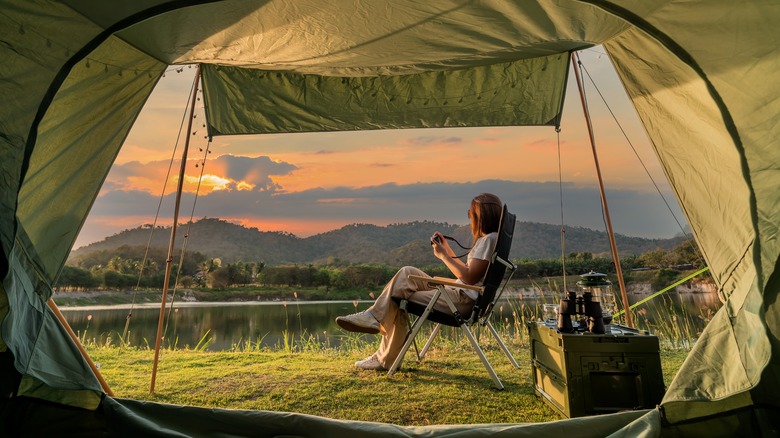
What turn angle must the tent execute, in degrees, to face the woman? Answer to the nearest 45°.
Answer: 0° — it already faces them

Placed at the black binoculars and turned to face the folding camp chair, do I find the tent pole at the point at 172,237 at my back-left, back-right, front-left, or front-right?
front-left

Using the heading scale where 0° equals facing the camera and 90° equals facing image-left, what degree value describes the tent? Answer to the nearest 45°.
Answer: approximately 180°
